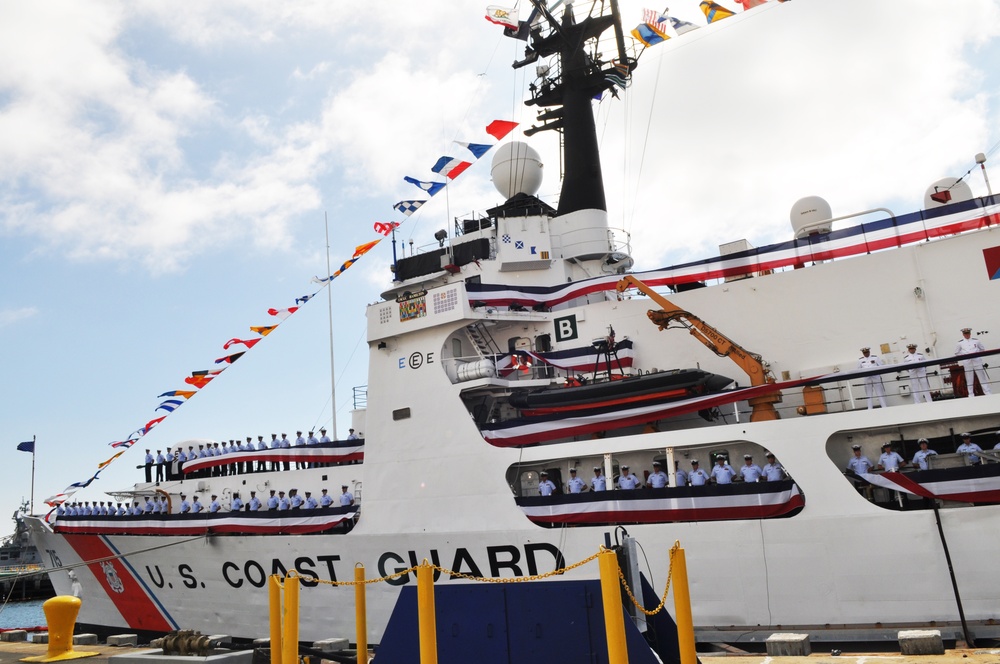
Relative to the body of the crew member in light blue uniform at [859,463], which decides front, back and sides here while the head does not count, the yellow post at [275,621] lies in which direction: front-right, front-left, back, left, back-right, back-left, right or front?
front-right

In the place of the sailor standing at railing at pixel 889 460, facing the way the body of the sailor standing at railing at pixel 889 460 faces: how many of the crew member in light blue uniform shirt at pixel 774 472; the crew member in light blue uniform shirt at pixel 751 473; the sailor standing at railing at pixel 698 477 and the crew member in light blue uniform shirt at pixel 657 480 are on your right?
4

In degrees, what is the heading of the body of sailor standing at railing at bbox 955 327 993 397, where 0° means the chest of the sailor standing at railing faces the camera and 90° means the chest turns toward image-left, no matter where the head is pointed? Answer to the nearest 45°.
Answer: approximately 0°

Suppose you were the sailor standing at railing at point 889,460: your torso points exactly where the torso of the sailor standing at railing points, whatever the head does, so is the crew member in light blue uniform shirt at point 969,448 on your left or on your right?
on your left

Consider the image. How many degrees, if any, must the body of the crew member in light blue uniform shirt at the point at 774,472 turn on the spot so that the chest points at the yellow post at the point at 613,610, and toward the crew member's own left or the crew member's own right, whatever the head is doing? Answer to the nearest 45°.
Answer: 0° — they already face it

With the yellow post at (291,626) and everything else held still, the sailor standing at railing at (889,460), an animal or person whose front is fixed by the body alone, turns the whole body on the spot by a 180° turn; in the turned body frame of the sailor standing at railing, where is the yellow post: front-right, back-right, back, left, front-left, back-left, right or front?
back-left

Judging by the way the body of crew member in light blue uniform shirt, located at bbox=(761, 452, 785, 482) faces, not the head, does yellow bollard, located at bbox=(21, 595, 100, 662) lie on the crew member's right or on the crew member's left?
on the crew member's right

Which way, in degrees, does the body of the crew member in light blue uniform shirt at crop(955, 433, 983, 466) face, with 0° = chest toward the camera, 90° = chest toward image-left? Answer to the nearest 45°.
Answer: approximately 0°

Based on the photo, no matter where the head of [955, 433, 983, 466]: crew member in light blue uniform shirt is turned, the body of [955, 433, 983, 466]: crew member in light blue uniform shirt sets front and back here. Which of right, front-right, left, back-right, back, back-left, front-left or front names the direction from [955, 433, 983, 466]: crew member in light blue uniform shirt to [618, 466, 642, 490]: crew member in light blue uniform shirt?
right

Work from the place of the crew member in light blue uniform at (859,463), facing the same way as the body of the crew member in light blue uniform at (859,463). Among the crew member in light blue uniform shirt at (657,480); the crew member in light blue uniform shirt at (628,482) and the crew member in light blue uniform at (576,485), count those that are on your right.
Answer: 3

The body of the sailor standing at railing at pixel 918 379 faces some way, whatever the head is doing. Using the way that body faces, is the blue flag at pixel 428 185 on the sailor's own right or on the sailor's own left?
on the sailor's own right

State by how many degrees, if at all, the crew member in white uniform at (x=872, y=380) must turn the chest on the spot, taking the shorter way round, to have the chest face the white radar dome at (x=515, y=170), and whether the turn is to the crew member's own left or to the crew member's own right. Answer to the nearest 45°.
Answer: approximately 135° to the crew member's own right
